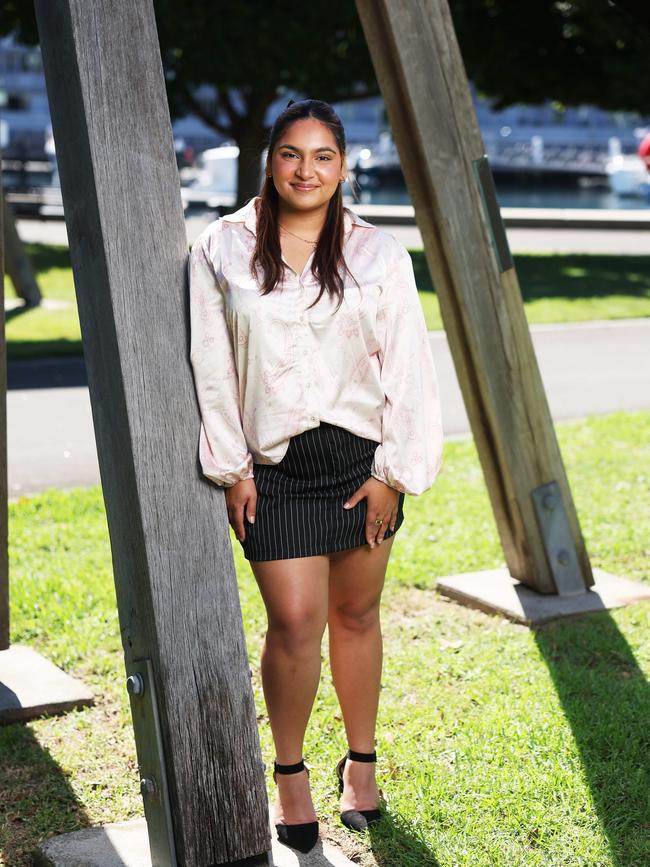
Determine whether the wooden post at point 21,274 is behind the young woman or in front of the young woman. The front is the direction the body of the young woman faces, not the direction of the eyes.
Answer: behind

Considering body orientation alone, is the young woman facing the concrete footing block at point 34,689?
no

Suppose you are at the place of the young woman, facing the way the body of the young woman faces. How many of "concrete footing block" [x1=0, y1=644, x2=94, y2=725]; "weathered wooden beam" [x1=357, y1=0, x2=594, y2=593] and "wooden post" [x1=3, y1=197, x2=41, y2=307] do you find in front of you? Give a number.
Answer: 0

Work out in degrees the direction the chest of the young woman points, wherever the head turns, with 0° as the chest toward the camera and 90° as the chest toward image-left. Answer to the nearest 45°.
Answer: approximately 0°

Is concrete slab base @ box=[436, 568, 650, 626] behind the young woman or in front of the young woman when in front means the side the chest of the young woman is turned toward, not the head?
behind

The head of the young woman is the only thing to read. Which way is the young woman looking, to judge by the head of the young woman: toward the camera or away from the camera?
toward the camera

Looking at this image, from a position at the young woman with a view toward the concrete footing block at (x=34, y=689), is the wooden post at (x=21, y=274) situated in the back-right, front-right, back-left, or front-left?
front-right

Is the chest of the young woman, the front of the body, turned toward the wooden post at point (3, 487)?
no

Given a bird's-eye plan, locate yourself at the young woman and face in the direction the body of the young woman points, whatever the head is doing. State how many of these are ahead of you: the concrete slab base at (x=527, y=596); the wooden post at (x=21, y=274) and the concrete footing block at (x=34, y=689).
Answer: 0

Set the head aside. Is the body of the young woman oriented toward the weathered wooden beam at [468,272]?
no
